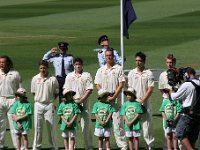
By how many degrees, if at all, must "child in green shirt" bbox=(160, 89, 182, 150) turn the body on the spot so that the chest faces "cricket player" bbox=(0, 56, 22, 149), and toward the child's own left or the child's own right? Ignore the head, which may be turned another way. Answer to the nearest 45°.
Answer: approximately 90° to the child's own right

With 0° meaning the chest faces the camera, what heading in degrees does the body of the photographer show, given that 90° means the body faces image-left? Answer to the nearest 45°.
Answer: approximately 90°

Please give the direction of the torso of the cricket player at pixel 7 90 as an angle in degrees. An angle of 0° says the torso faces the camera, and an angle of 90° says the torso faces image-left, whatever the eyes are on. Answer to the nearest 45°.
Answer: approximately 45°

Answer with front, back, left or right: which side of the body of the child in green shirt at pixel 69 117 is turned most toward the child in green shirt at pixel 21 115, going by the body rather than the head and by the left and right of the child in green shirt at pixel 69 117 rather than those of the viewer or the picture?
right

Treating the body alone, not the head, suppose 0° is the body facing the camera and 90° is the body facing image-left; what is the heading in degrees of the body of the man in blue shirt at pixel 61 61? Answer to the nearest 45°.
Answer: approximately 0°

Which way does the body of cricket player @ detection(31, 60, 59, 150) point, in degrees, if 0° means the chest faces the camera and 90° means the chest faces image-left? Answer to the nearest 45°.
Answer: approximately 0°
